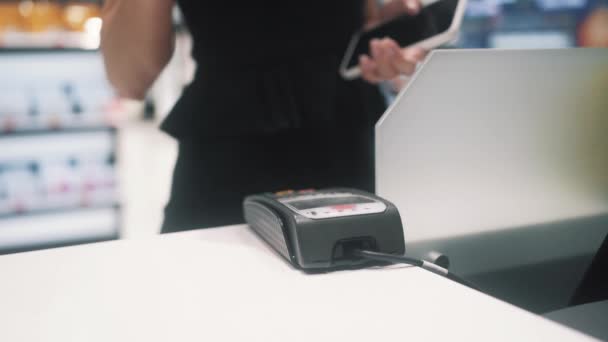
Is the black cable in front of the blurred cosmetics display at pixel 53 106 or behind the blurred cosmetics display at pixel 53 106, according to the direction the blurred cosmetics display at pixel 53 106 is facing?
in front

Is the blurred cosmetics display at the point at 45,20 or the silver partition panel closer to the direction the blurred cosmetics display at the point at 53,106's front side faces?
the silver partition panel

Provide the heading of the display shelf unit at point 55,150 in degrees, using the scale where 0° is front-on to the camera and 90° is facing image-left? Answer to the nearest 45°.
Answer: approximately 315°

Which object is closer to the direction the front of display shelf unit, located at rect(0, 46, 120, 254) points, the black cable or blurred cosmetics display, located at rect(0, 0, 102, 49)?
the black cable
